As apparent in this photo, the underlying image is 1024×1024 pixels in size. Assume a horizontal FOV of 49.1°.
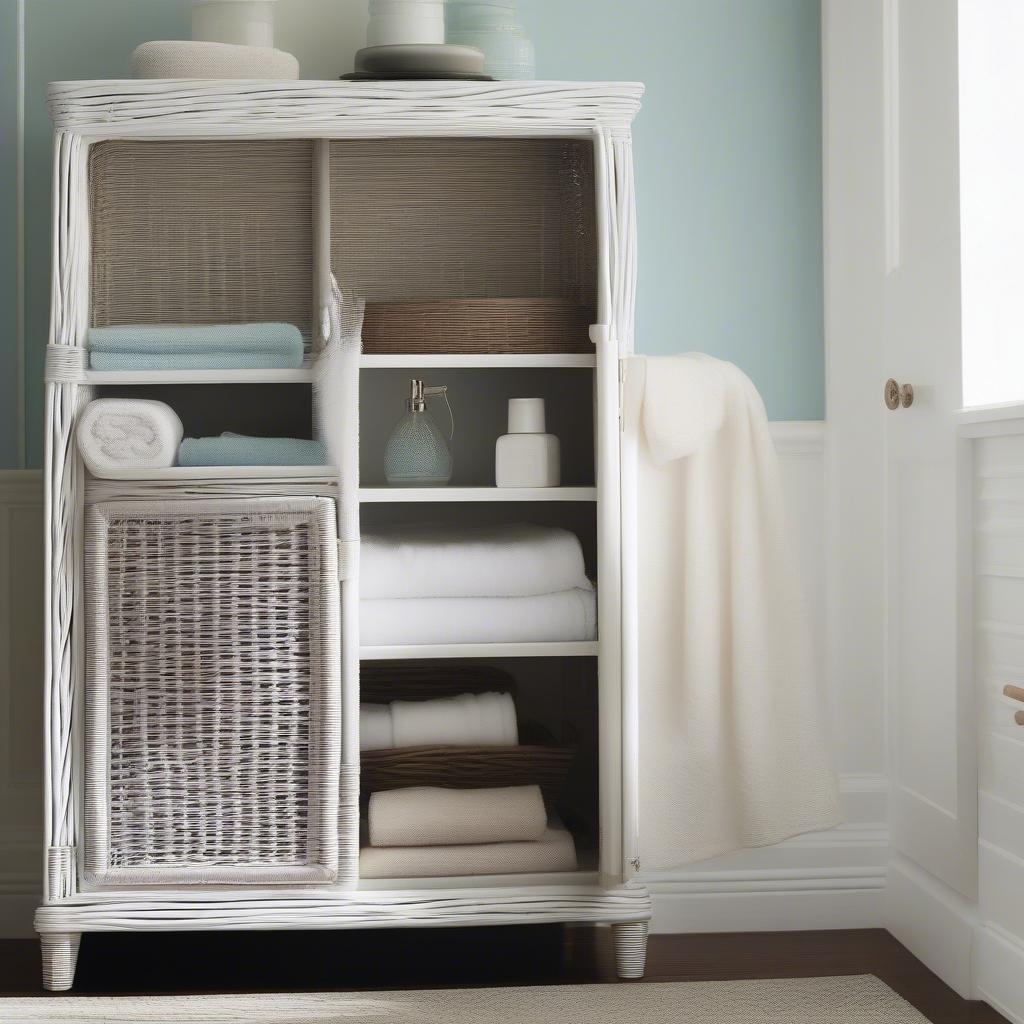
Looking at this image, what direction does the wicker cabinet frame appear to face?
toward the camera
